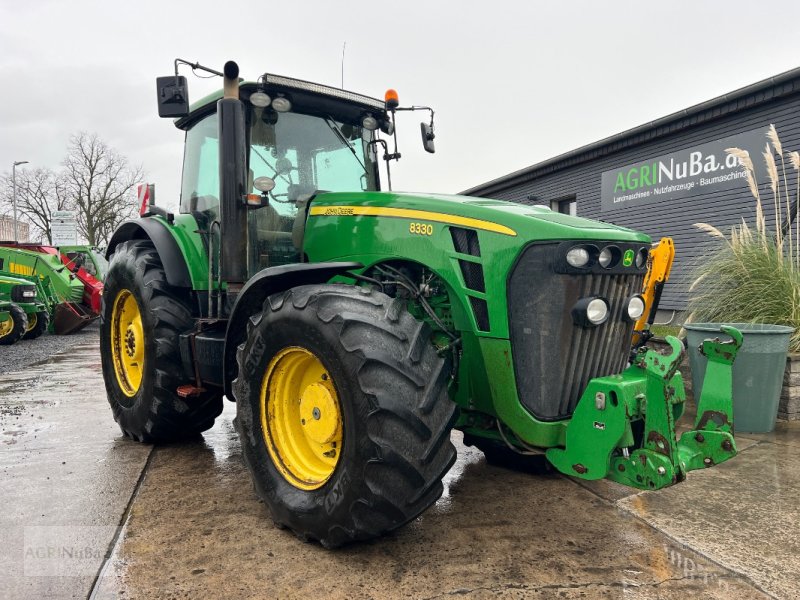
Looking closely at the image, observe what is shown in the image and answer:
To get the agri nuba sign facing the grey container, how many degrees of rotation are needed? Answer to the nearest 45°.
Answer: approximately 45° to its left

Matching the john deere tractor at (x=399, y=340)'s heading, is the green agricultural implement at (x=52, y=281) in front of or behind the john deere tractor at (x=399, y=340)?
behind

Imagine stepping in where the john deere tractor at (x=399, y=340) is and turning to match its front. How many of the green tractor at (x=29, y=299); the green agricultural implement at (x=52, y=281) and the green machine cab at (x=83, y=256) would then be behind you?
3

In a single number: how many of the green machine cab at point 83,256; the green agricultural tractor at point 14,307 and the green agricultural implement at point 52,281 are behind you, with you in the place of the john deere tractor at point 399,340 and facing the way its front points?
3

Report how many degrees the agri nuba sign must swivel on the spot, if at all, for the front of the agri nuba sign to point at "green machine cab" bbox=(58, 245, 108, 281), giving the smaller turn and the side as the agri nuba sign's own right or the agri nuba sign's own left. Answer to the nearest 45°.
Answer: approximately 45° to the agri nuba sign's own right

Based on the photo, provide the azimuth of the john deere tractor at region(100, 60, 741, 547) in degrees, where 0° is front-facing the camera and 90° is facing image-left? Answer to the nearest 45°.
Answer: approximately 315°

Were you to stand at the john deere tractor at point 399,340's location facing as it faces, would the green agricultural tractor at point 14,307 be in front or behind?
behind

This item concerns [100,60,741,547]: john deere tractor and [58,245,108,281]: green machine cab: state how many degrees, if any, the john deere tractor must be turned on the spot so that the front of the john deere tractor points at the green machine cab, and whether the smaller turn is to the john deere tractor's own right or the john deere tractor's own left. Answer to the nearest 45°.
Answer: approximately 180°

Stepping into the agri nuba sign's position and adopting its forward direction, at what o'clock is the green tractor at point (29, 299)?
The green tractor is roughly at 1 o'clock from the agri nuba sign.

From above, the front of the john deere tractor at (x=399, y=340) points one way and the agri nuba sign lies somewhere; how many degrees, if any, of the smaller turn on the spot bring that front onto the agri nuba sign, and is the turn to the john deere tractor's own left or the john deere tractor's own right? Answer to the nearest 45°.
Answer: approximately 90° to the john deere tractor's own left

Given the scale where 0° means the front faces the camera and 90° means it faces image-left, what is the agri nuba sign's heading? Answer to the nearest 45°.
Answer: approximately 45°

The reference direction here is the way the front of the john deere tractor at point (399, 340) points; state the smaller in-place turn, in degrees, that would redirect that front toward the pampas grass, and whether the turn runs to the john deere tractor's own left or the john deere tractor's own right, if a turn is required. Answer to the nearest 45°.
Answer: approximately 90° to the john deere tractor's own left

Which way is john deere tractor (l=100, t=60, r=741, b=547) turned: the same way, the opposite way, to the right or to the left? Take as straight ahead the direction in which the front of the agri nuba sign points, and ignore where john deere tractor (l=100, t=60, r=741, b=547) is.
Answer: to the left
